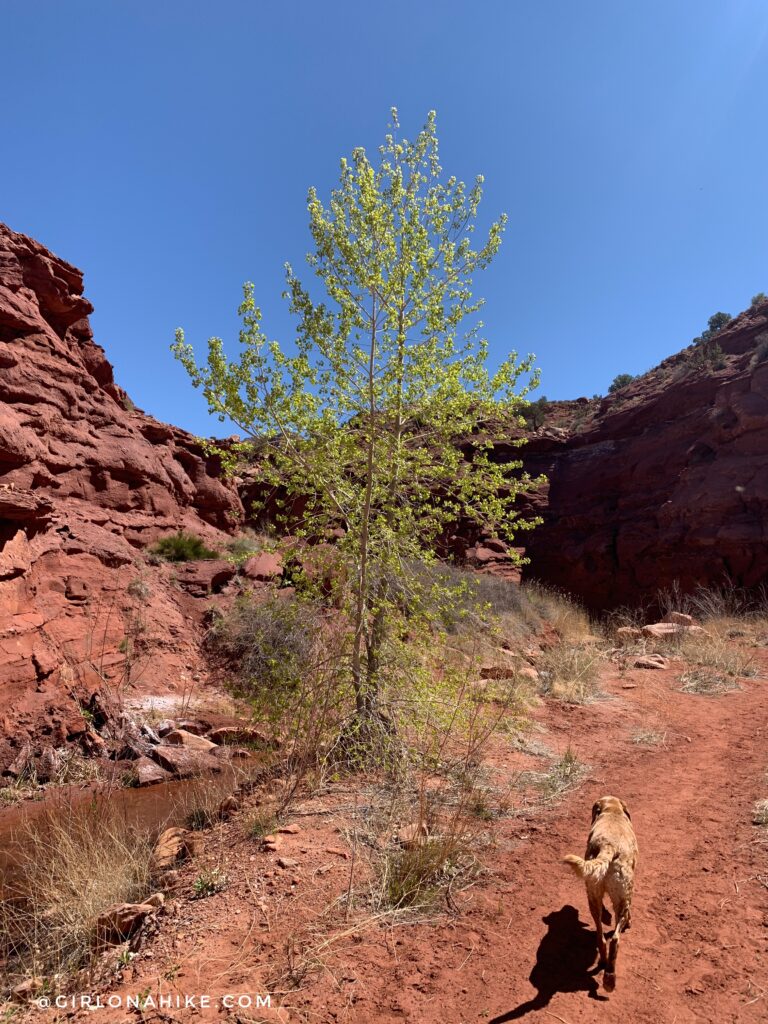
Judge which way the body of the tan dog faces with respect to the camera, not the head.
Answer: away from the camera

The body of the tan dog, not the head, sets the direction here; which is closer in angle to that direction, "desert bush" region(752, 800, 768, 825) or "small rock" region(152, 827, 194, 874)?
the desert bush

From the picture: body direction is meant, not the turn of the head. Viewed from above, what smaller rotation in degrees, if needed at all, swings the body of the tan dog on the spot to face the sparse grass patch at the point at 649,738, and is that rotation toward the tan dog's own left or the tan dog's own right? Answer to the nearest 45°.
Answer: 0° — it already faces it

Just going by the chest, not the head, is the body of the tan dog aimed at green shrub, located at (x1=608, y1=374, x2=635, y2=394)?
yes

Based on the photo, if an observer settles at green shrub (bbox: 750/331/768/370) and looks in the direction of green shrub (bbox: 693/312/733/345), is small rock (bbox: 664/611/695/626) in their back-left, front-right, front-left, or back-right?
back-left

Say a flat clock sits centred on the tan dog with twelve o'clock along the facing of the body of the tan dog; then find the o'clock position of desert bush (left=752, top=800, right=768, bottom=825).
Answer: The desert bush is roughly at 1 o'clock from the tan dog.

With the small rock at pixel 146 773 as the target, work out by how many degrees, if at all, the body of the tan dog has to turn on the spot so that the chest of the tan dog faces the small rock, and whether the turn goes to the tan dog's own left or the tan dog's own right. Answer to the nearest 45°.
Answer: approximately 45° to the tan dog's own left

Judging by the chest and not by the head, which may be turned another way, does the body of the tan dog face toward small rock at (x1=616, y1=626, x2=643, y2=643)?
yes
